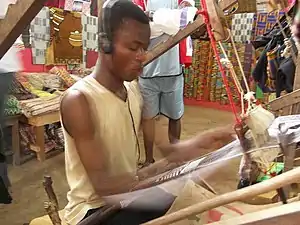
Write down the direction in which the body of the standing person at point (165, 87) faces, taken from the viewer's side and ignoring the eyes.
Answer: toward the camera

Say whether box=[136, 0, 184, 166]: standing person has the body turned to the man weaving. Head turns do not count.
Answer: yes

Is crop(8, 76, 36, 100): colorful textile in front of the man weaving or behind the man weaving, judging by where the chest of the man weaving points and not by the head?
behind

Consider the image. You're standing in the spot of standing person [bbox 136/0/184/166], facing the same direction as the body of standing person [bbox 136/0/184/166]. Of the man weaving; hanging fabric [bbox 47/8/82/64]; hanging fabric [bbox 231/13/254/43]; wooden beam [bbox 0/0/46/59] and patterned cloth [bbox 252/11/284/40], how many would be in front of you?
2

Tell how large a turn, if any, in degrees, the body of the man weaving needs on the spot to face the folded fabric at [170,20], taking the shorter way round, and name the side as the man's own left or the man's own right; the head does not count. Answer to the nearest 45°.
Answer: approximately 135° to the man's own left

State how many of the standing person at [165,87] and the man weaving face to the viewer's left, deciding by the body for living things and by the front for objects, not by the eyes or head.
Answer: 0

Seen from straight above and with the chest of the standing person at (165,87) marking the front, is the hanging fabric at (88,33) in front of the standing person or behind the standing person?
behind

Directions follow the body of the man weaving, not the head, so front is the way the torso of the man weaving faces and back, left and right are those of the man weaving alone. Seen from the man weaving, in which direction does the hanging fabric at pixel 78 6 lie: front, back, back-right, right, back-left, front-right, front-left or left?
back-left

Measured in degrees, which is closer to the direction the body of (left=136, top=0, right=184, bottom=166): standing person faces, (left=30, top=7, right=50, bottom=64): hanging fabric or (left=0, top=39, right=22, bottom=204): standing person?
the standing person

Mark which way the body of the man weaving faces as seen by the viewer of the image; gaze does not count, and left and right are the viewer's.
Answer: facing the viewer and to the right of the viewer

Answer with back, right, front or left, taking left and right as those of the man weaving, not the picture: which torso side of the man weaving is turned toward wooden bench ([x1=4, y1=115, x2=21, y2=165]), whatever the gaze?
back
